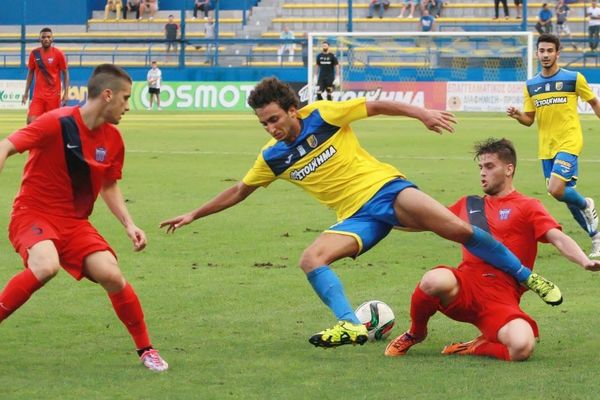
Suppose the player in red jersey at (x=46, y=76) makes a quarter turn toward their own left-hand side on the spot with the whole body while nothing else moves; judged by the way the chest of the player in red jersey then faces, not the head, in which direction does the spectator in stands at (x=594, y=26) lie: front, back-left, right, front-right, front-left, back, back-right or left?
front-left

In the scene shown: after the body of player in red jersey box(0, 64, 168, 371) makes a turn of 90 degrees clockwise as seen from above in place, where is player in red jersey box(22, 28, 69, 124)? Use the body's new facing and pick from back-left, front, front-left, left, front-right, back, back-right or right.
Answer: back-right

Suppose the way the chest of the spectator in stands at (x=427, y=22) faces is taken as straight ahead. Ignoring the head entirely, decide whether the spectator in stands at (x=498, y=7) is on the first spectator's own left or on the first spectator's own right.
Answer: on the first spectator's own left

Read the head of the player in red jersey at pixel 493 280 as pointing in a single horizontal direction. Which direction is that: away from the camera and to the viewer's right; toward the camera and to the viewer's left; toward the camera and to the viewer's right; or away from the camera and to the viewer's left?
toward the camera and to the viewer's left

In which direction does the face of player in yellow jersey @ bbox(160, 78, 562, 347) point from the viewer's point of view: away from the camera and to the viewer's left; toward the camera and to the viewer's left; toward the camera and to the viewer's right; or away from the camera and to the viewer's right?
toward the camera and to the viewer's left

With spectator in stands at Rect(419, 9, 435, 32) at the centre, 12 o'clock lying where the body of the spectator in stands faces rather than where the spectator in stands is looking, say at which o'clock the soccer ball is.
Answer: The soccer ball is roughly at 12 o'clock from the spectator in stands.

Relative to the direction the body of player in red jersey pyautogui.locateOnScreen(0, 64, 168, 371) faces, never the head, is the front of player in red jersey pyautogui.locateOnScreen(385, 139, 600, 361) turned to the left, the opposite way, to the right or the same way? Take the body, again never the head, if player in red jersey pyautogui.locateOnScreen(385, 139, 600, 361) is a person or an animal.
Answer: to the right

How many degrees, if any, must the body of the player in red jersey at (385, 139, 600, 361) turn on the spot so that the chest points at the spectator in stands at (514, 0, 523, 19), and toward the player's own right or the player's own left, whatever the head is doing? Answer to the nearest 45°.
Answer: approximately 135° to the player's own right

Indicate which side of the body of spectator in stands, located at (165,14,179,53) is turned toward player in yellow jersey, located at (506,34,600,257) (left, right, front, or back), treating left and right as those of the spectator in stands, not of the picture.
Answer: front

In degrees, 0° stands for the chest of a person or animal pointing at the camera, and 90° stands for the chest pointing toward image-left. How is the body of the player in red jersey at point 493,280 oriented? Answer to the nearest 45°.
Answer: approximately 45°

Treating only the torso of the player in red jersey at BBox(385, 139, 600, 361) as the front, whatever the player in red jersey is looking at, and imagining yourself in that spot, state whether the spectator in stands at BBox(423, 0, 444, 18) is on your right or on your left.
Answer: on your right
